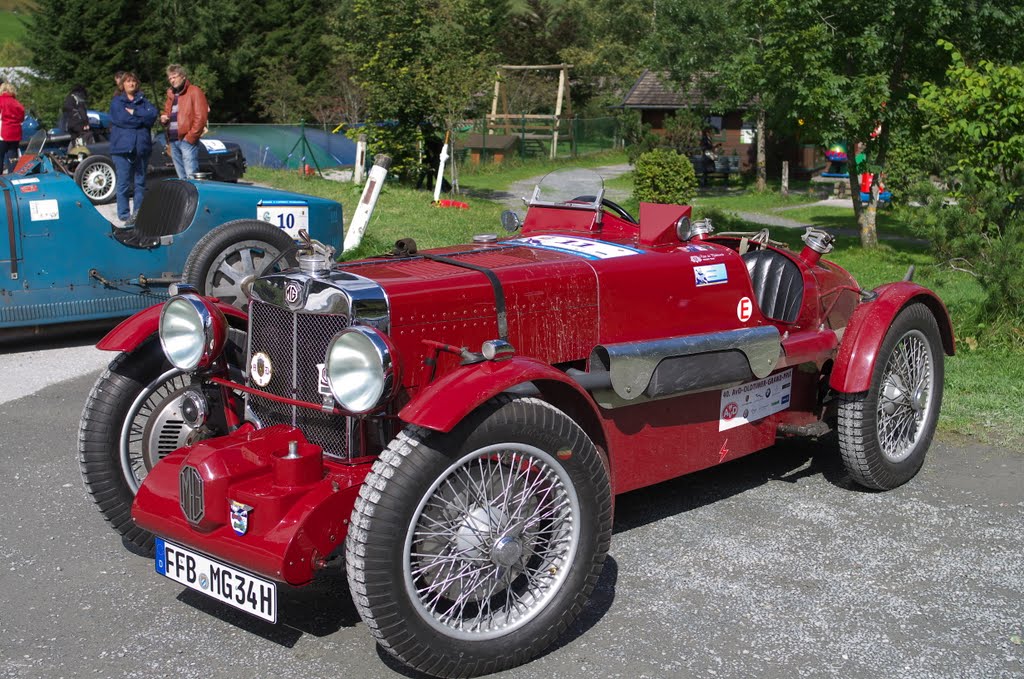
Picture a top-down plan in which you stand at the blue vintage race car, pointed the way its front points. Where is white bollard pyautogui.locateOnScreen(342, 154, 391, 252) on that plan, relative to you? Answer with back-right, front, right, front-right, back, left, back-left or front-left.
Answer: back-right

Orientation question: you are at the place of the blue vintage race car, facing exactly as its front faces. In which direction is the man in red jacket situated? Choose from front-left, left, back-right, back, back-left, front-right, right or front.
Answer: right

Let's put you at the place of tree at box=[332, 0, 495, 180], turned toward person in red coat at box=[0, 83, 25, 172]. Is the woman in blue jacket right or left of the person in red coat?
left

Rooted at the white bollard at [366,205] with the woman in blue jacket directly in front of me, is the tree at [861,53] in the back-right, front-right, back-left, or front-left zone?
back-right

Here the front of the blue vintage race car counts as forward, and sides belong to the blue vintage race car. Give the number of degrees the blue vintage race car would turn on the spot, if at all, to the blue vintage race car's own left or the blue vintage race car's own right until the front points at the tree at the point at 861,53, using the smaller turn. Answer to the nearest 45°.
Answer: approximately 180°

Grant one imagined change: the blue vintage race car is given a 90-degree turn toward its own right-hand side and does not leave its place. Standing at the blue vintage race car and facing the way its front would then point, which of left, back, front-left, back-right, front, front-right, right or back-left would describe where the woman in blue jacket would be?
front

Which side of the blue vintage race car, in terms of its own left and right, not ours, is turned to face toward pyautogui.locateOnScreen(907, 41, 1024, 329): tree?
back

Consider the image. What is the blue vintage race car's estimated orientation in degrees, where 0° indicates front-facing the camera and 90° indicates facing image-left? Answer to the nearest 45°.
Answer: approximately 90°

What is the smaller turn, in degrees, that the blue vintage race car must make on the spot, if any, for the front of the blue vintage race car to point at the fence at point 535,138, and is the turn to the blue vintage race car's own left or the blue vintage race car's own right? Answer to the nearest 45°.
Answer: approximately 135° to the blue vintage race car's own right

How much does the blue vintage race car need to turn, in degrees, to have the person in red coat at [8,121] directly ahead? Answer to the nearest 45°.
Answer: approximately 90° to its right
